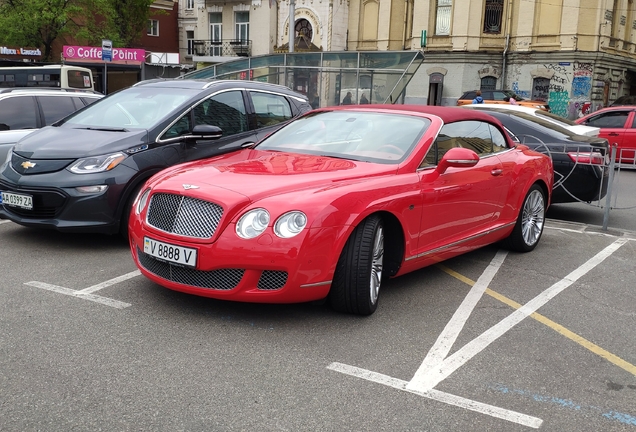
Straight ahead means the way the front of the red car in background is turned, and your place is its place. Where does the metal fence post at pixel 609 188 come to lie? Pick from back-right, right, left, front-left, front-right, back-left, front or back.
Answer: left

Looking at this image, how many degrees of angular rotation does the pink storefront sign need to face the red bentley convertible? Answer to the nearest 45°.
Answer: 0° — it already faces it

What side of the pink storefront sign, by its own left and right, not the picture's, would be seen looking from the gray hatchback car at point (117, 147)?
front

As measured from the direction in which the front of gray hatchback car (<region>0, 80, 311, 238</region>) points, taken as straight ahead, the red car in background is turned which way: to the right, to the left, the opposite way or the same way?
to the right

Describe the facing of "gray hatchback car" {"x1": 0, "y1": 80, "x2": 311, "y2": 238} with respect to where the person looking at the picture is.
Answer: facing the viewer and to the left of the viewer

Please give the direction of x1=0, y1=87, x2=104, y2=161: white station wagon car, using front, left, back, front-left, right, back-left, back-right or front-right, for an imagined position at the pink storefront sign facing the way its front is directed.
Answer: front

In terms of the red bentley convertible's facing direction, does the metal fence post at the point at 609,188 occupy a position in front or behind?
behind

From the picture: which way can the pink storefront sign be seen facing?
toward the camera

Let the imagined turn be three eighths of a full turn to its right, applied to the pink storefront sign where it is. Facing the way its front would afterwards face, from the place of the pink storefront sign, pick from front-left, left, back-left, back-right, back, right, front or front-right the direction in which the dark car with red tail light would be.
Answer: back-left

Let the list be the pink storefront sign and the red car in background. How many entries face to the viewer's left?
1

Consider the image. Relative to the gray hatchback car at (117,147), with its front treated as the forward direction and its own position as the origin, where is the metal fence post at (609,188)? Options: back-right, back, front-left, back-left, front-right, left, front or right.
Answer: back-left

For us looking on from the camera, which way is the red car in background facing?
facing to the left of the viewer

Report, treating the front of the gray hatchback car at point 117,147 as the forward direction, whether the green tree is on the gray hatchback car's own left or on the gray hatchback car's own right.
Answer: on the gray hatchback car's own right

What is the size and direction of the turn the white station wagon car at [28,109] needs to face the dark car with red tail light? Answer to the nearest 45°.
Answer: approximately 135° to its left
